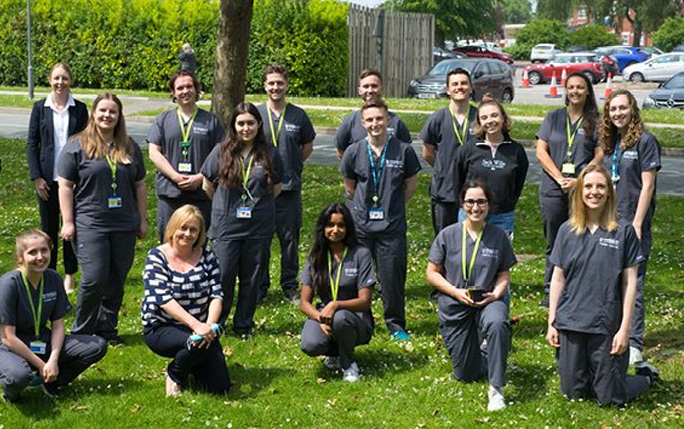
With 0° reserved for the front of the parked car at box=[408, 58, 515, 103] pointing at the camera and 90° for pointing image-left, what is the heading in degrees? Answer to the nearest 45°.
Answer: approximately 45°

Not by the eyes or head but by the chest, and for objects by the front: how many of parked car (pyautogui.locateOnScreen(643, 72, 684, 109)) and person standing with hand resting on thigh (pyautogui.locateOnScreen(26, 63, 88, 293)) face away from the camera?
0

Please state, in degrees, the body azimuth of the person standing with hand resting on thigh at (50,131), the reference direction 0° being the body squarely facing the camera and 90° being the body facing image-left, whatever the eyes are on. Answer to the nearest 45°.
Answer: approximately 0°

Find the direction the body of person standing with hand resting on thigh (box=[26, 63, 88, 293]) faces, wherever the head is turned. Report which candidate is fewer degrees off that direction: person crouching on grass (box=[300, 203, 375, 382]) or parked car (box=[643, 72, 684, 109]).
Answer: the person crouching on grass

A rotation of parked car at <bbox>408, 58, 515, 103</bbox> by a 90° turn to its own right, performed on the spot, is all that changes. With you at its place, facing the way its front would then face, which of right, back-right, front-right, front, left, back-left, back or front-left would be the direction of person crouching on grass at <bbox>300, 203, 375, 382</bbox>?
back-left

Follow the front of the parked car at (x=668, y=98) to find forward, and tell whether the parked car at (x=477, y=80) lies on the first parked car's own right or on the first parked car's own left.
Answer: on the first parked car's own right

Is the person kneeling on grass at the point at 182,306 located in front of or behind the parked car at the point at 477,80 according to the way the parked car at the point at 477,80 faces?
in front

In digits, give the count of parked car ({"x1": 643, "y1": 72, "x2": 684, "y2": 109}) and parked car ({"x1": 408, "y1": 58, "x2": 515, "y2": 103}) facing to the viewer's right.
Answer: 0

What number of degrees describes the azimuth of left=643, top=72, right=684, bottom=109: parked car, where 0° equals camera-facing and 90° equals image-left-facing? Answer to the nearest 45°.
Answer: approximately 45°
